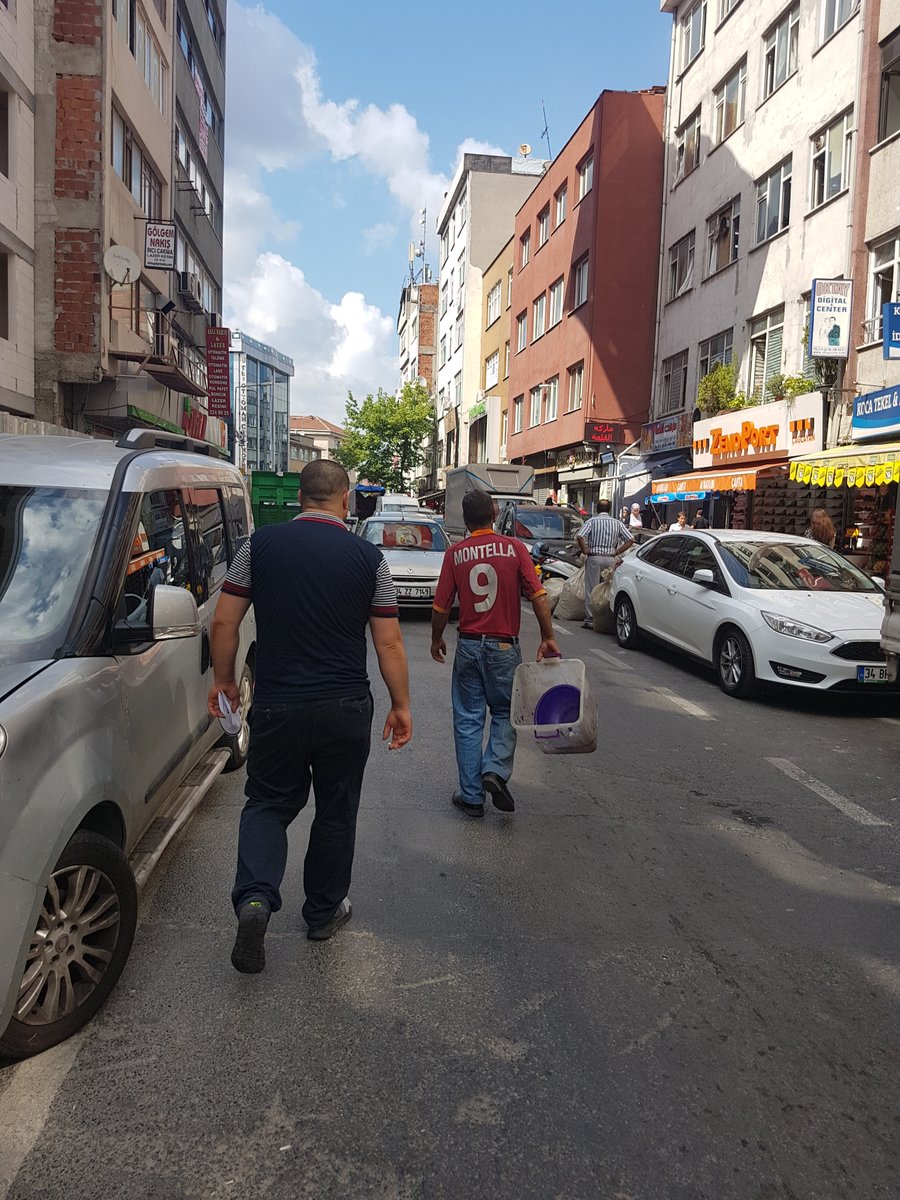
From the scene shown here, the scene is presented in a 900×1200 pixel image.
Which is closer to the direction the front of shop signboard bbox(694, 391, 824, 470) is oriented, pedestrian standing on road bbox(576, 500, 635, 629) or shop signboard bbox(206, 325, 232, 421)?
the pedestrian standing on road

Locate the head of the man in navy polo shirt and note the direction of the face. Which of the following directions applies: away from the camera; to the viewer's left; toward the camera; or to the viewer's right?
away from the camera

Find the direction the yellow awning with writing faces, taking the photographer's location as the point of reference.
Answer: facing the viewer and to the left of the viewer

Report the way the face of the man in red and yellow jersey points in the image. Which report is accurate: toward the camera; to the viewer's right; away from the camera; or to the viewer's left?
away from the camera

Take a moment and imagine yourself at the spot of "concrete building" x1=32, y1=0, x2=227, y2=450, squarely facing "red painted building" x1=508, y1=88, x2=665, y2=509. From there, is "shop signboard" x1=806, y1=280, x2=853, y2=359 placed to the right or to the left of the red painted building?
right

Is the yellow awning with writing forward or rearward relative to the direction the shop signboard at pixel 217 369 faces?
forward

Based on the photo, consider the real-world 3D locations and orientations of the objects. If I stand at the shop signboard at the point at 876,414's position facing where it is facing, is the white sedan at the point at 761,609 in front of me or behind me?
in front

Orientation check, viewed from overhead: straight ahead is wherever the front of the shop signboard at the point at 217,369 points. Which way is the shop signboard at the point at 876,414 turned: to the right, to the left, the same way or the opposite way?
to the right

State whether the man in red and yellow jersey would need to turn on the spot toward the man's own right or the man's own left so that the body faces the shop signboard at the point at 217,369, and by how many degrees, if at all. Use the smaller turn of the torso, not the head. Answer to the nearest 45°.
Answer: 0° — they already face it

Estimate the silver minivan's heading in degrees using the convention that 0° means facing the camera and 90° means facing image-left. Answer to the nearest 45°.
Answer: approximately 45°

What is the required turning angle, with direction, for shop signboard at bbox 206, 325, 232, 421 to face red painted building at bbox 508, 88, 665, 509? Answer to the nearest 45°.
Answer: approximately 135° to its left

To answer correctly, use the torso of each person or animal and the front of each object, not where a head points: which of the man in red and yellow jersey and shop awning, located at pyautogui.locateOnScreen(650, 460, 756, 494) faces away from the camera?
the man in red and yellow jersey

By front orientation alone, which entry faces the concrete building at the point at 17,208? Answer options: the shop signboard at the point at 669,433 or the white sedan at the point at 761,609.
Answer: the shop signboard

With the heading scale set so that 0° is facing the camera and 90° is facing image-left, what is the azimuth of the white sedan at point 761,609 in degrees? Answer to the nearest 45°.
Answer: approximately 315°

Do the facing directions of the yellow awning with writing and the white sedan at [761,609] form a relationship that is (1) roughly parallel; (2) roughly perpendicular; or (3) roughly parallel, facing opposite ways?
roughly perpendicular

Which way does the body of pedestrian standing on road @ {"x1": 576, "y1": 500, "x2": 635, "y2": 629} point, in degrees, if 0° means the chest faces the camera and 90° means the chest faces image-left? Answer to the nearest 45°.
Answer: approximately 180°

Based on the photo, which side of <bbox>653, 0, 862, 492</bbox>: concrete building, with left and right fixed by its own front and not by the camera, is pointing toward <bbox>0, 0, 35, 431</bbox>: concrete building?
front
